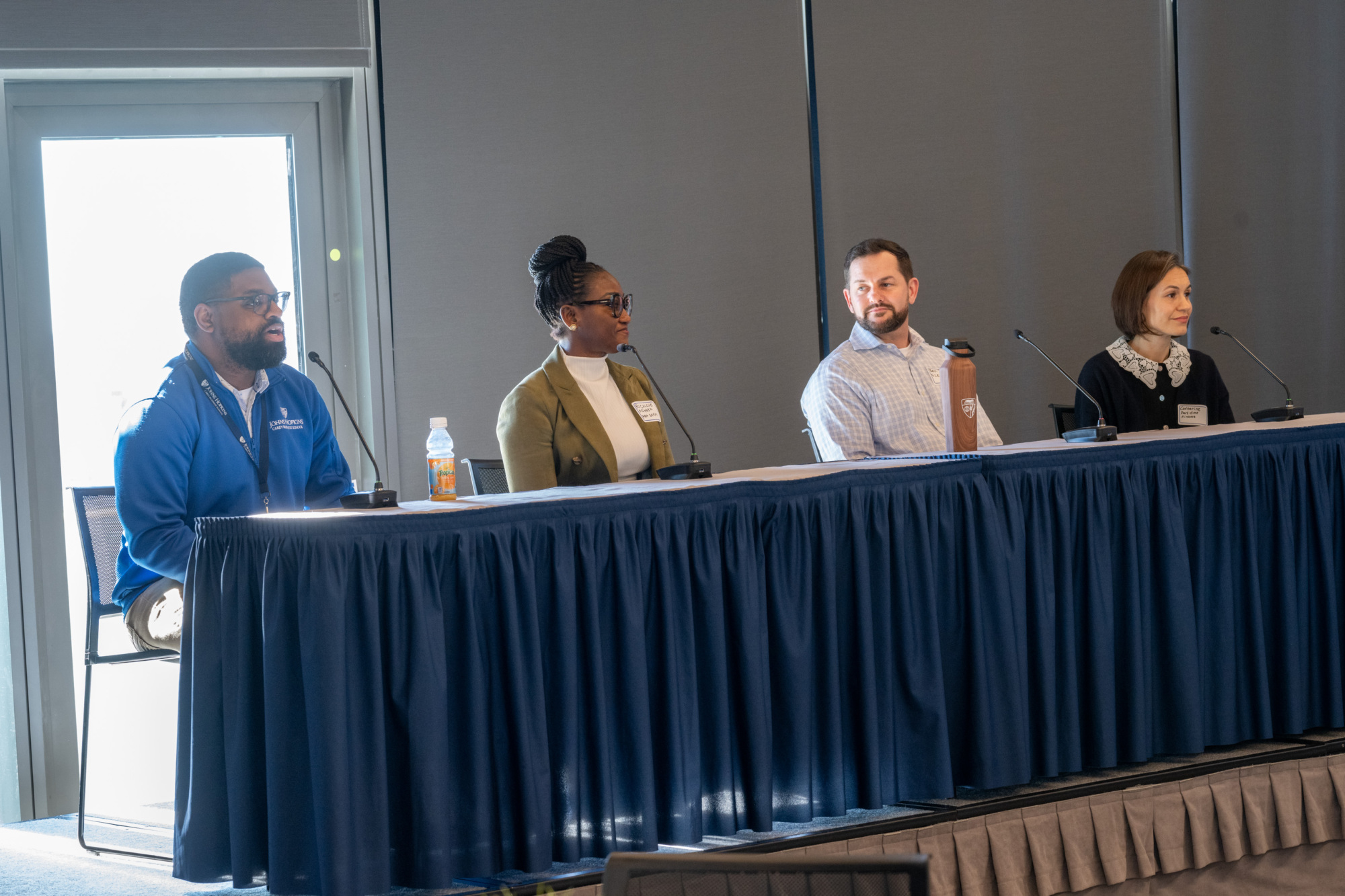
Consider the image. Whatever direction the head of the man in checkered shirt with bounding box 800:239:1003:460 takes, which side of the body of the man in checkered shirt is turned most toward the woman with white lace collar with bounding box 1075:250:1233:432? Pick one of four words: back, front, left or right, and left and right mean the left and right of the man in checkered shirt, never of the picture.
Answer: left

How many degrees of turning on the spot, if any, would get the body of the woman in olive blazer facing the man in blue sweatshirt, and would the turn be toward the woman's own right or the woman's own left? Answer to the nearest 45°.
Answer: approximately 90° to the woman's own right

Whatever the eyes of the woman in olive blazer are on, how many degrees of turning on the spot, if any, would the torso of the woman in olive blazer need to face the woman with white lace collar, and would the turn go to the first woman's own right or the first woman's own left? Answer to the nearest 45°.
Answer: approximately 45° to the first woman's own left

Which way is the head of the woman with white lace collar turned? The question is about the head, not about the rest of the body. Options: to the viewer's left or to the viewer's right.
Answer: to the viewer's right

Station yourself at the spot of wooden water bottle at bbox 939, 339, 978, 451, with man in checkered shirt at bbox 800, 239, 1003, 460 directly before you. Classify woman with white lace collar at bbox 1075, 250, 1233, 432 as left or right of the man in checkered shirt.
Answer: right

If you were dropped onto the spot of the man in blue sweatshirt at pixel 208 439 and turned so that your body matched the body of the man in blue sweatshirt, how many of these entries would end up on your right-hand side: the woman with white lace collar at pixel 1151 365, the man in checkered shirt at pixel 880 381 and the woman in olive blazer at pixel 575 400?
0

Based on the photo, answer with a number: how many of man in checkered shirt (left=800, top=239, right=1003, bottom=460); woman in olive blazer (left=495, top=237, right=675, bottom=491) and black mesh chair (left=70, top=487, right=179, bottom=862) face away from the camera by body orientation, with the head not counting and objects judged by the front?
0

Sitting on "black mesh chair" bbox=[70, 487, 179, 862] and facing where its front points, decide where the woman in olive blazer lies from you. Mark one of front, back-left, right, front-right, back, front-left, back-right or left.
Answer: front-left

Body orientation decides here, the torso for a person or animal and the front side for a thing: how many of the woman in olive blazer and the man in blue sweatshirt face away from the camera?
0

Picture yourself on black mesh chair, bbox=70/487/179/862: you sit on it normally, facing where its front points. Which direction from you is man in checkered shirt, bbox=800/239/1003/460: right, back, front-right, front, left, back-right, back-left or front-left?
front-left

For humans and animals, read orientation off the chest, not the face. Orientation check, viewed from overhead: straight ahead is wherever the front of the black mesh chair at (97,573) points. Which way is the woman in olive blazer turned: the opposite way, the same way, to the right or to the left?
the same way

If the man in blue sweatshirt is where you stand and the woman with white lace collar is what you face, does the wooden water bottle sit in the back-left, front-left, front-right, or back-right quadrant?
front-right

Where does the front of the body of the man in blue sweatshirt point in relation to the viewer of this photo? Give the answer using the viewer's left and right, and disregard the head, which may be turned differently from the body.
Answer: facing the viewer and to the right of the viewer

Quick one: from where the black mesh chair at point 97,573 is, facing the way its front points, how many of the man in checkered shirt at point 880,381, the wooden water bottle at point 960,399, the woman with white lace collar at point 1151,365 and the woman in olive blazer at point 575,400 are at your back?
0

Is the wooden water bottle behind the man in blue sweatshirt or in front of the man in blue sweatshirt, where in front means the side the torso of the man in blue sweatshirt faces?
in front
